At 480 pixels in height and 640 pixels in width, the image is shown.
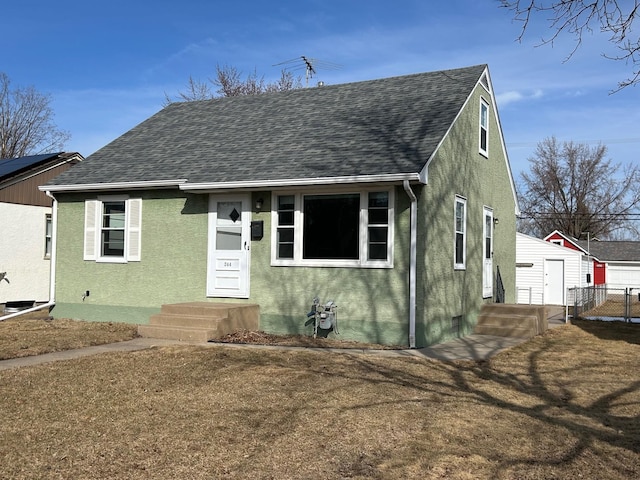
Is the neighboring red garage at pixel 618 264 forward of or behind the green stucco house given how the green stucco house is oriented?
behind

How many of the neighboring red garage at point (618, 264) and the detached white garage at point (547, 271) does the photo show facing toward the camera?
2

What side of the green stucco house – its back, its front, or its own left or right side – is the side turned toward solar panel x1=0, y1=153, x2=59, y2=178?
right

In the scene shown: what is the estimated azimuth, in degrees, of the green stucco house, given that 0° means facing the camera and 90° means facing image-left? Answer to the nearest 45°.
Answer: approximately 45°

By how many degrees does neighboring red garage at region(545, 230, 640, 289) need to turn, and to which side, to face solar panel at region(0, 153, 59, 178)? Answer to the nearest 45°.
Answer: approximately 45° to its right

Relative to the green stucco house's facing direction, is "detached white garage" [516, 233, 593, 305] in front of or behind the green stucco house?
behind

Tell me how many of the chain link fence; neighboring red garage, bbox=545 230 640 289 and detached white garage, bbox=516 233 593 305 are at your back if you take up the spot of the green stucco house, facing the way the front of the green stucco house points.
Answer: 3
